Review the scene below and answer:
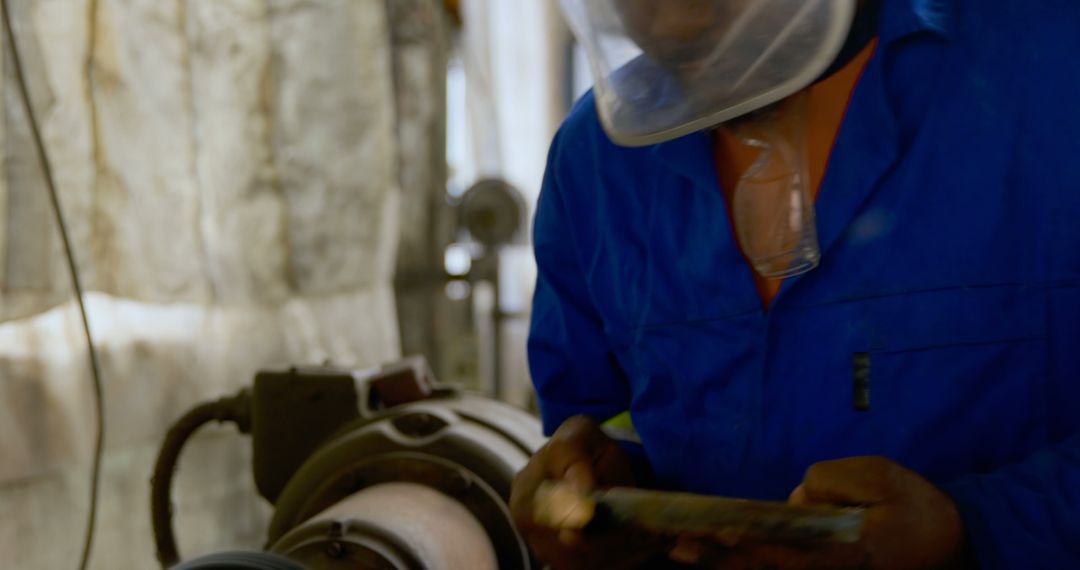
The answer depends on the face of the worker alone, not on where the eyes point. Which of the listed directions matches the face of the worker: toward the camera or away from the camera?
toward the camera

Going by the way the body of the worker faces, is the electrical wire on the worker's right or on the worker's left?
on the worker's right

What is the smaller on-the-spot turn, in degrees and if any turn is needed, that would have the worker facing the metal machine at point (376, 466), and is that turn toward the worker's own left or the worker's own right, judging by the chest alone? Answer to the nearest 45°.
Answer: approximately 45° to the worker's own right
